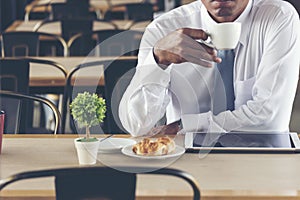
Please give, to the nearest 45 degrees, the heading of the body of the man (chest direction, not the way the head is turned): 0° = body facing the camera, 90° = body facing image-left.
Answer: approximately 0°

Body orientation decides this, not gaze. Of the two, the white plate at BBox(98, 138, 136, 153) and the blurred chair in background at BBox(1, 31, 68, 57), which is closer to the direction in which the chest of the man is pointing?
the white plate

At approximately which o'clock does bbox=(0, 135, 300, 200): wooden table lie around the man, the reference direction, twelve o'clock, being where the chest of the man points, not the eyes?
The wooden table is roughly at 12 o'clock from the man.

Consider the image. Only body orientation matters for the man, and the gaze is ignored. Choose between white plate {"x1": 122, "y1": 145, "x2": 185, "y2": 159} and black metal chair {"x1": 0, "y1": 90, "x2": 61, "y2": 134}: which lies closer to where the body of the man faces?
the white plate

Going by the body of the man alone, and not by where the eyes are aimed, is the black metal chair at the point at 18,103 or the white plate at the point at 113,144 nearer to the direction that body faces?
the white plate
